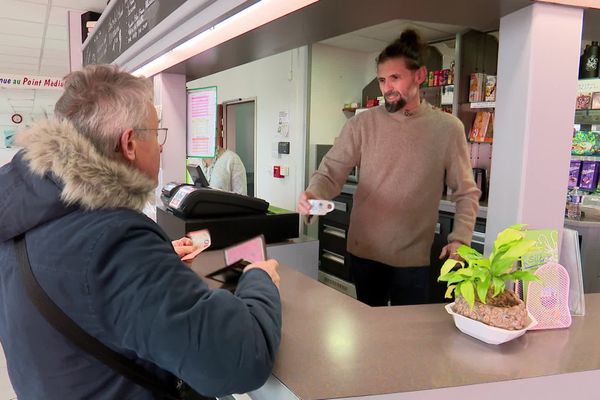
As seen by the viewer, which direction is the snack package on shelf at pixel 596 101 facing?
toward the camera

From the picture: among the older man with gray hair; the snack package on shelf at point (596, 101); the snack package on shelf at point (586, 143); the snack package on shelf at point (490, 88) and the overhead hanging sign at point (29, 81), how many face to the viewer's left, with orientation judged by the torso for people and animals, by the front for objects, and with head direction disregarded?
0

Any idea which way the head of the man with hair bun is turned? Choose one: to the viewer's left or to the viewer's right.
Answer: to the viewer's left

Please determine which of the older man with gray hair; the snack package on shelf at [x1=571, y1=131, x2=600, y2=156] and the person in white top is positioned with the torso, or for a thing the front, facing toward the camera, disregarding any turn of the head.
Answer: the snack package on shelf

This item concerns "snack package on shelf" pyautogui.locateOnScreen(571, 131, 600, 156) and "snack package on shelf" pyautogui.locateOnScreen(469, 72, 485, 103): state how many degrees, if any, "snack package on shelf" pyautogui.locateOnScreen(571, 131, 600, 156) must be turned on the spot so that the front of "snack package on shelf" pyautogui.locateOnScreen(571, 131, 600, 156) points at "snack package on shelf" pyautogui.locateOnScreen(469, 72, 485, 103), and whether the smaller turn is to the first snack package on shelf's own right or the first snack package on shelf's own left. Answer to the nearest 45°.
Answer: approximately 90° to the first snack package on shelf's own right

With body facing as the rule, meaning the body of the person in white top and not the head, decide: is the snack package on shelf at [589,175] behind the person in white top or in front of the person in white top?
behind

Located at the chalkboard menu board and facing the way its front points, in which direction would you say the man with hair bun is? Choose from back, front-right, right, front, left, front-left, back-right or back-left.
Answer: left

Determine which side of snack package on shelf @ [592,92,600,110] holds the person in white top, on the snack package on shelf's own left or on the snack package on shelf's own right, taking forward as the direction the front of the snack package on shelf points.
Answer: on the snack package on shelf's own right

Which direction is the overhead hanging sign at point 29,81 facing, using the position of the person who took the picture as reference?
facing the viewer

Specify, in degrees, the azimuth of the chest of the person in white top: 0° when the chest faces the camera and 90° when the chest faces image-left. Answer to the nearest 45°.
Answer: approximately 90°

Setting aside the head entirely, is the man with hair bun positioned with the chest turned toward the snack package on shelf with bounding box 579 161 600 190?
no
